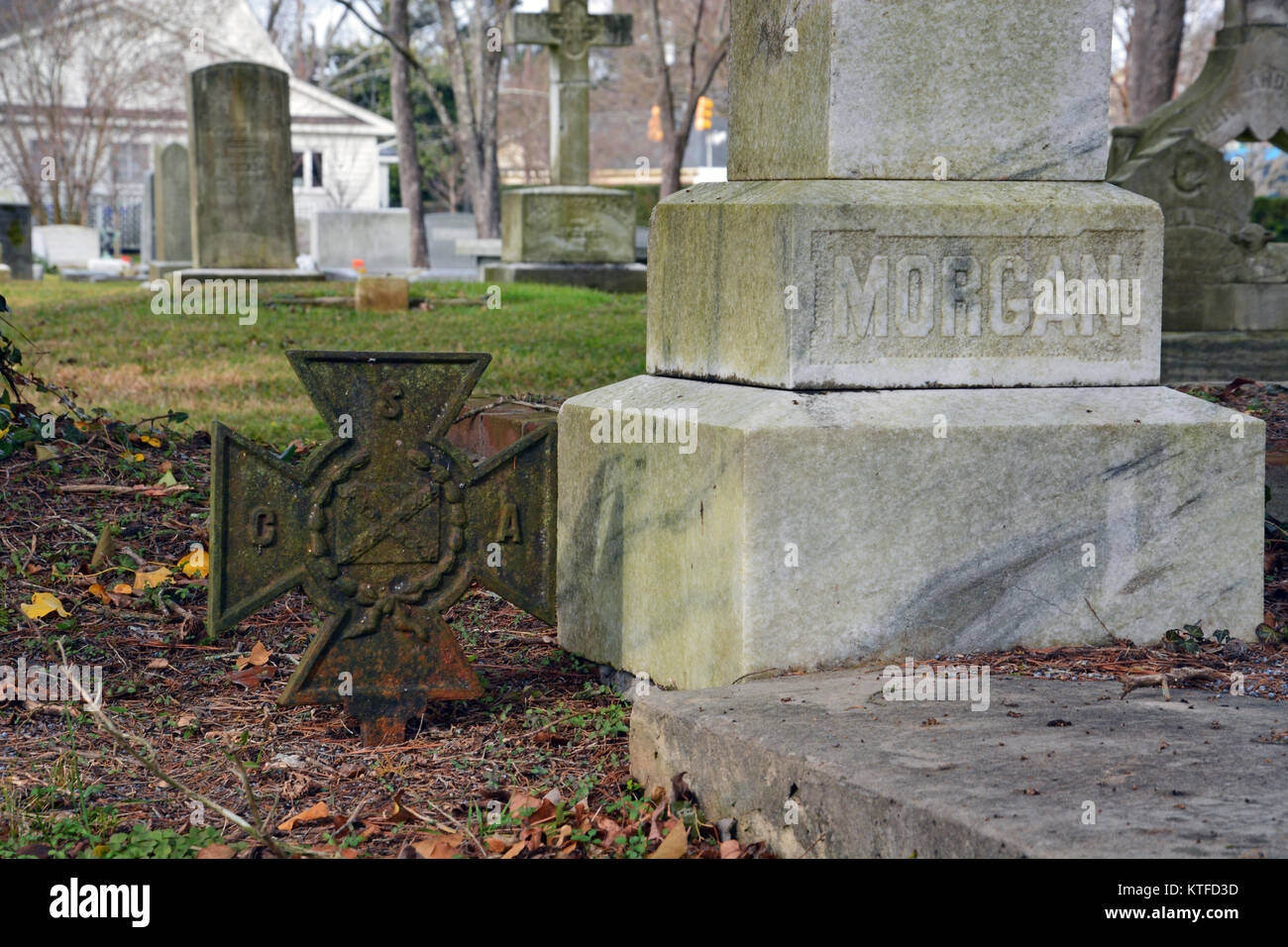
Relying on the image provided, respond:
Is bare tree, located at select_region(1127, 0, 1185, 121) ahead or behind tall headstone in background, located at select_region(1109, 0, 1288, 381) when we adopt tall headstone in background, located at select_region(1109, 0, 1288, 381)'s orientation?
behind

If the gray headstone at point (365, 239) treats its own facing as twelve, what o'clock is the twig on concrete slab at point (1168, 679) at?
The twig on concrete slab is roughly at 12 o'clock from the gray headstone.

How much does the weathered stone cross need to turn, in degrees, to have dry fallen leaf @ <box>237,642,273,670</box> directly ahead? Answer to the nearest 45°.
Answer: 0° — it already faces it

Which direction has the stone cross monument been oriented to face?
toward the camera

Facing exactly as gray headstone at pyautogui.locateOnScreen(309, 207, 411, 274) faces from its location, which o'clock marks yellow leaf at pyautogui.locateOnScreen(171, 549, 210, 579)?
The yellow leaf is roughly at 12 o'clock from the gray headstone.

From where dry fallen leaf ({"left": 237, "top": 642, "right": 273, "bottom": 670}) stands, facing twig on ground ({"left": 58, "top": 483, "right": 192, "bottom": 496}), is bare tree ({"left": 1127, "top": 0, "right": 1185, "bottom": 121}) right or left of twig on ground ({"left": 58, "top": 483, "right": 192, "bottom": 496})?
right

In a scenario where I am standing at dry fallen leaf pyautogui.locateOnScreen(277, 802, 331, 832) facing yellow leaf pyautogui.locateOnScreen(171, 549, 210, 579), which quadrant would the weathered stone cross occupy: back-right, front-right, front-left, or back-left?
front-right

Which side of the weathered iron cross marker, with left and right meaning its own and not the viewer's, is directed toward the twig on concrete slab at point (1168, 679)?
left

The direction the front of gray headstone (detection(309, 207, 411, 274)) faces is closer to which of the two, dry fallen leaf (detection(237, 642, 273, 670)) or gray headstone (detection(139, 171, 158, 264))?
the dry fallen leaf

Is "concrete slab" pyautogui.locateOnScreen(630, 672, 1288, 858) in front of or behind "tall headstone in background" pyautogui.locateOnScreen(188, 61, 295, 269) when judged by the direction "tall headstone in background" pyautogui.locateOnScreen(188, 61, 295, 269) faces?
in front

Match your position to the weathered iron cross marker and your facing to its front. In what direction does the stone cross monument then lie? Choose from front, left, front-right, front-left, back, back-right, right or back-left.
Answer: back

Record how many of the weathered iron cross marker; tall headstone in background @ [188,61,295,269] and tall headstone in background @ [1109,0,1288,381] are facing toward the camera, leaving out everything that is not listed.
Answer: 3

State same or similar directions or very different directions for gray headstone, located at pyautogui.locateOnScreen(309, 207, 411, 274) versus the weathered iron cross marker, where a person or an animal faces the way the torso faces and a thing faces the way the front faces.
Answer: same or similar directions

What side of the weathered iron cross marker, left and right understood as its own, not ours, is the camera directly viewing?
front

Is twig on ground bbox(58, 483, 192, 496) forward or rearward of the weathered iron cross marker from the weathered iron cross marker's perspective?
rearward

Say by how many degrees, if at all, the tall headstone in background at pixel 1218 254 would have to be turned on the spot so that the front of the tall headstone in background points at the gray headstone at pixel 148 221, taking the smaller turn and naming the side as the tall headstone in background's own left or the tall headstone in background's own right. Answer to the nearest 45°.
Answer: approximately 135° to the tall headstone in background's own right

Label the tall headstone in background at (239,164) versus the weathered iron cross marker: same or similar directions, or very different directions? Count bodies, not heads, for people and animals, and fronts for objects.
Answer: same or similar directions

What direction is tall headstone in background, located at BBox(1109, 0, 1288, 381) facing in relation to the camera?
toward the camera
